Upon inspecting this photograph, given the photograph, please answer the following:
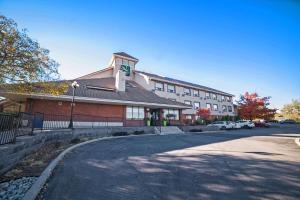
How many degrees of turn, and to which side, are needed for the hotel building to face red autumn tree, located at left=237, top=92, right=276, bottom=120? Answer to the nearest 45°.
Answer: approximately 45° to its left

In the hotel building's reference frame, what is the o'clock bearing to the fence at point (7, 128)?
The fence is roughly at 2 o'clock from the hotel building.

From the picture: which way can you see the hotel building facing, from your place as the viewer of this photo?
facing the viewer and to the right of the viewer

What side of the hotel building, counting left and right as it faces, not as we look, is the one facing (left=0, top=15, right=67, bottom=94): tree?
right
